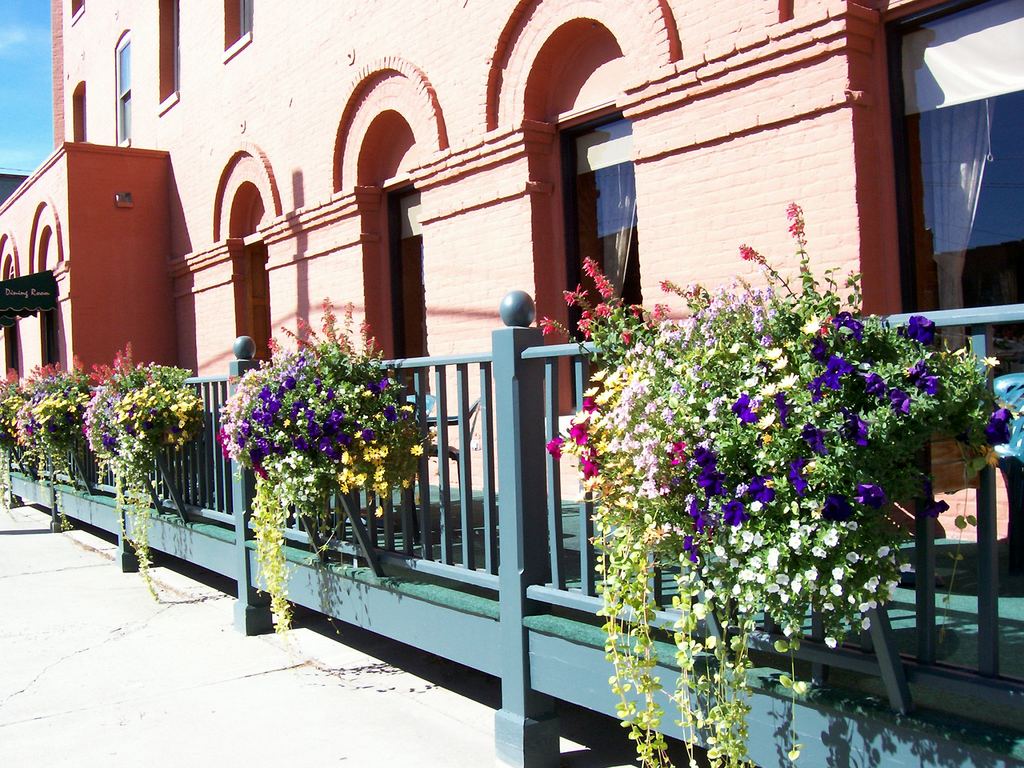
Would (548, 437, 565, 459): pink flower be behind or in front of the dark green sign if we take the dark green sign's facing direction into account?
in front

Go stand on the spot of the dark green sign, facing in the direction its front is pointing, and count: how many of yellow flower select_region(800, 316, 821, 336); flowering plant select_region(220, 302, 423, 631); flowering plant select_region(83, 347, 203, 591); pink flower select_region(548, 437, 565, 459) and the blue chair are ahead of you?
5

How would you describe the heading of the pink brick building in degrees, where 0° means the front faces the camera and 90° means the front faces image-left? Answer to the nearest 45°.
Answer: approximately 45°

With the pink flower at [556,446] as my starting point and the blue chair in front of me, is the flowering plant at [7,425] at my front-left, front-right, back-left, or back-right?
back-left

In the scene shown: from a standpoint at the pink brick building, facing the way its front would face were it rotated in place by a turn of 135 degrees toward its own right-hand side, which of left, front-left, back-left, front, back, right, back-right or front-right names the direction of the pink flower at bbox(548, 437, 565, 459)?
back

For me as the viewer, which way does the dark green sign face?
facing the viewer

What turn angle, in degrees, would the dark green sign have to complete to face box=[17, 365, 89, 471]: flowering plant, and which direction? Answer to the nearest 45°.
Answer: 0° — it already faces it

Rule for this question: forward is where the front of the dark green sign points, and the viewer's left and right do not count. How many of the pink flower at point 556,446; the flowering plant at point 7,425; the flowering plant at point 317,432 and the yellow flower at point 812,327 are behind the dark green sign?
0

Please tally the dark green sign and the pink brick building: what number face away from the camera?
0

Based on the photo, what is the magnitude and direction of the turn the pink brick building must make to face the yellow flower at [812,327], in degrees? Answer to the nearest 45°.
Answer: approximately 45° to its left

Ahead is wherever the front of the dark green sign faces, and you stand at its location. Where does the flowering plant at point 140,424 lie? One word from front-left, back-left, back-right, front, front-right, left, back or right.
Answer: front

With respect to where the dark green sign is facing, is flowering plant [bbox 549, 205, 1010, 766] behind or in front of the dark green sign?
in front
